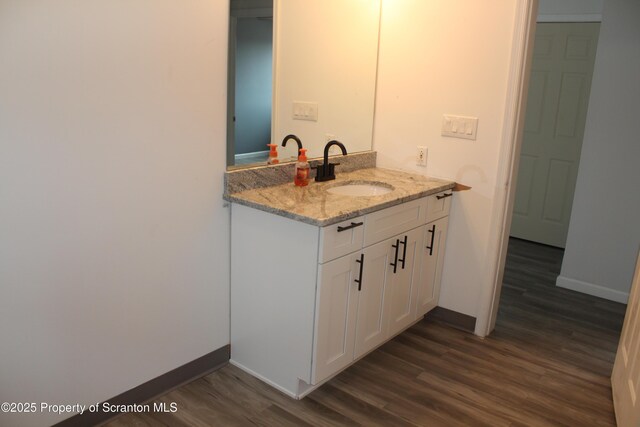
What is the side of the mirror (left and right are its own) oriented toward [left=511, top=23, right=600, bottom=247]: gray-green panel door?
left

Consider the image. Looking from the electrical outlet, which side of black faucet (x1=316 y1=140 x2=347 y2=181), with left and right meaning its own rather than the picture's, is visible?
left

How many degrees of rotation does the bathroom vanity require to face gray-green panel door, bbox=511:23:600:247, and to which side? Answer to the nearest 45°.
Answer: approximately 90° to its left

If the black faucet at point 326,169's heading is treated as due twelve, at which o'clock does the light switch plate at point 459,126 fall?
The light switch plate is roughly at 10 o'clock from the black faucet.
